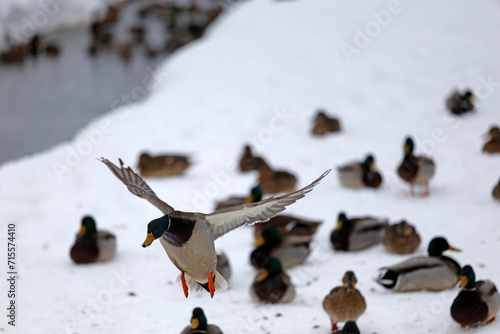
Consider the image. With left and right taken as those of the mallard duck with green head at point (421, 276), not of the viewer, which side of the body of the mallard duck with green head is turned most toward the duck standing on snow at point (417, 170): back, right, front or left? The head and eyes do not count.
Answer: left

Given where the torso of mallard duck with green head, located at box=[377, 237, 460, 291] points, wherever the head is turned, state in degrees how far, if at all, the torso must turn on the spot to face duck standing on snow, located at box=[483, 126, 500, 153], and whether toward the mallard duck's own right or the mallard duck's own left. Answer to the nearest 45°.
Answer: approximately 90° to the mallard duck's own left

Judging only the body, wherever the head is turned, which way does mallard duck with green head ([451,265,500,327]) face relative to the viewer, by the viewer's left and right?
facing the viewer and to the left of the viewer

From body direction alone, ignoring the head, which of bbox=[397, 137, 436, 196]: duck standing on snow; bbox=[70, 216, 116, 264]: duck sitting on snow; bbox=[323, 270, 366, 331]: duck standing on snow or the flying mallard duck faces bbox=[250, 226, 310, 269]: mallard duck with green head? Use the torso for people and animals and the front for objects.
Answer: bbox=[397, 137, 436, 196]: duck standing on snow

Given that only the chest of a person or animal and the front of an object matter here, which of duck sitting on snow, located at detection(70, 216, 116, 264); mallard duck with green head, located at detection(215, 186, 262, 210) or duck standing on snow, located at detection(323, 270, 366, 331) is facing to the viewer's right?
the mallard duck with green head

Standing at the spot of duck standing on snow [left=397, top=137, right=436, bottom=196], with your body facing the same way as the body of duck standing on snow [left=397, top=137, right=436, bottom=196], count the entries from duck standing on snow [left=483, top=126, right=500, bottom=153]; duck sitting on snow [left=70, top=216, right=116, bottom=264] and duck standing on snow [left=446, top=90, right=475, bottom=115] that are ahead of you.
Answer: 1

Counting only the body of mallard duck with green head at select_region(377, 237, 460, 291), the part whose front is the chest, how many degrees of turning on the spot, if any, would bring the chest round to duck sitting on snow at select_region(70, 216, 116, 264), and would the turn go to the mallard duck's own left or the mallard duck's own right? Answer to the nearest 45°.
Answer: approximately 180°

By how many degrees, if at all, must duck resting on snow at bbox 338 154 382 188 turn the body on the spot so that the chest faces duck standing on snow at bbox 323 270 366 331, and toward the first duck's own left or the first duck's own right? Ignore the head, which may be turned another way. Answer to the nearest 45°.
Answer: approximately 45° to the first duck's own right

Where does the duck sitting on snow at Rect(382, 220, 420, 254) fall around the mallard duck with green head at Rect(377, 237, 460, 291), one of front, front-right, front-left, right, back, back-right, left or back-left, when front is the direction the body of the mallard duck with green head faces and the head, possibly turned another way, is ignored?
left

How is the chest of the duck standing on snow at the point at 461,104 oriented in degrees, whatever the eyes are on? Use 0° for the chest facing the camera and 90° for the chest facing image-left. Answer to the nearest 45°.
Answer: approximately 315°

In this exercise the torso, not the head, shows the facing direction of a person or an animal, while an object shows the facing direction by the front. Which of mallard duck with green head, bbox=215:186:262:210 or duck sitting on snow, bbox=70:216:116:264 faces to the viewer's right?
the mallard duck with green head
